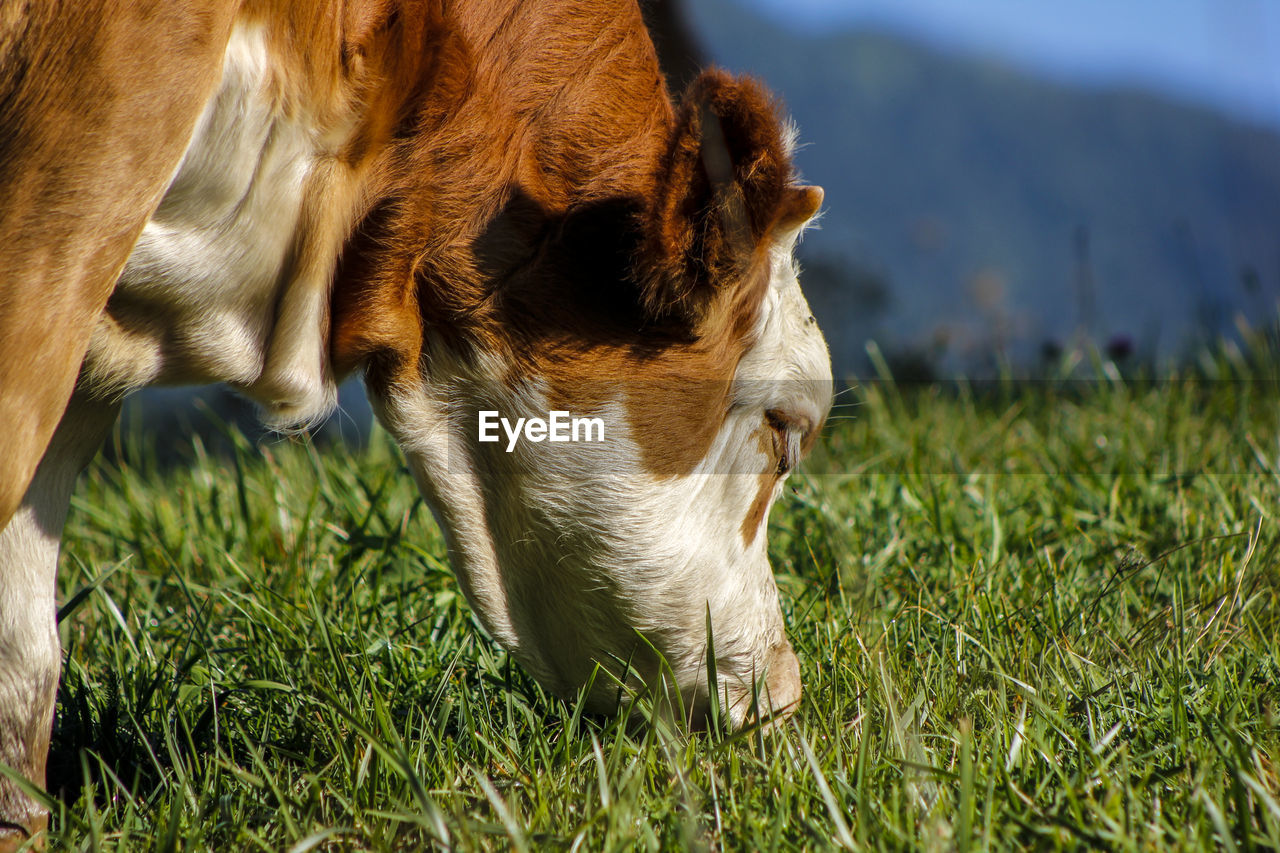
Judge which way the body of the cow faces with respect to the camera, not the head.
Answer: to the viewer's right
